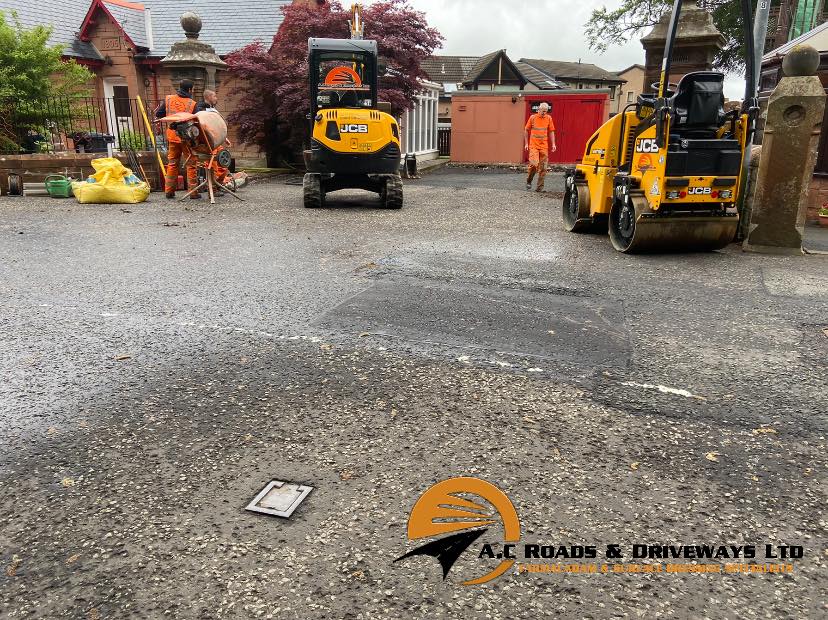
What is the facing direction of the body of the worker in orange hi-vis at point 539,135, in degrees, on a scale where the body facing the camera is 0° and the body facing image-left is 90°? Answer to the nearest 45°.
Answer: approximately 0°

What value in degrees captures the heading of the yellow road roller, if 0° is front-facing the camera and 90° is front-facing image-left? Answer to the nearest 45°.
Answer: approximately 135°

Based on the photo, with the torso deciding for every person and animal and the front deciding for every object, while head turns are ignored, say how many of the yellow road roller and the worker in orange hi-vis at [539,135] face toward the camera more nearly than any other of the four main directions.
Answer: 1

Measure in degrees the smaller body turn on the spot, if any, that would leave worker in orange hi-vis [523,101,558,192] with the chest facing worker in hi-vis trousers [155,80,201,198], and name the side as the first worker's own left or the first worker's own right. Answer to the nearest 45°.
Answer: approximately 45° to the first worker's own right

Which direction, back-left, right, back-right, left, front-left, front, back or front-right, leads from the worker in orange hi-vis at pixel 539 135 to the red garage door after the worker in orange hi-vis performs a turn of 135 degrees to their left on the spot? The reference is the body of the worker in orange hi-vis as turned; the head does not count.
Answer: front-left

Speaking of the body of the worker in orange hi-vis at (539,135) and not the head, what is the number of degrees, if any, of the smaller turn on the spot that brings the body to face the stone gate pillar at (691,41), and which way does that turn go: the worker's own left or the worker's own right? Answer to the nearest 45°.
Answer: approximately 45° to the worker's own left

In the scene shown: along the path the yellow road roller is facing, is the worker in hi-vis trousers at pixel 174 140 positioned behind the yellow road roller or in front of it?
in front

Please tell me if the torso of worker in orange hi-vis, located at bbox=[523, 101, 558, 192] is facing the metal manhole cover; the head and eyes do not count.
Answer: yes

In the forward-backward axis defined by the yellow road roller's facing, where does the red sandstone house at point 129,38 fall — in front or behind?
in front

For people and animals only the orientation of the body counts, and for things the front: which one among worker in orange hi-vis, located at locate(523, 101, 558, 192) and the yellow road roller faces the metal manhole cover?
the worker in orange hi-vis
